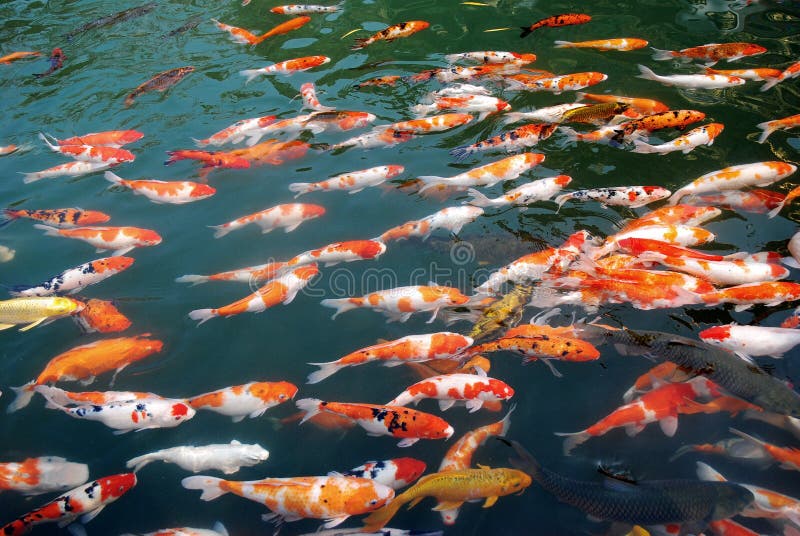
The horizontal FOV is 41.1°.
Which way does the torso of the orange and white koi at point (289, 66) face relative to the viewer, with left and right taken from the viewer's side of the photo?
facing to the right of the viewer

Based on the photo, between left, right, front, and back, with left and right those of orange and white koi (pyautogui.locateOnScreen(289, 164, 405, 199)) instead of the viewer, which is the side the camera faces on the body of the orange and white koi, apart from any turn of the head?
right

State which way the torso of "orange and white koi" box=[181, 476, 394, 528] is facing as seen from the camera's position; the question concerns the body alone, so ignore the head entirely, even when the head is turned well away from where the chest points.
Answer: to the viewer's right

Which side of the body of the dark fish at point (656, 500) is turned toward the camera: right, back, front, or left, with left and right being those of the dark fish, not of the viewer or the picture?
right

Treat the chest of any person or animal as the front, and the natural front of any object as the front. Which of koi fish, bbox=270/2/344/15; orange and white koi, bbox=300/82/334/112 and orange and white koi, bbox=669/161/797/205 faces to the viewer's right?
orange and white koi, bbox=669/161/797/205

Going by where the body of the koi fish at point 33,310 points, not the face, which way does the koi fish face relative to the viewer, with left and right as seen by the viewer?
facing to the right of the viewer

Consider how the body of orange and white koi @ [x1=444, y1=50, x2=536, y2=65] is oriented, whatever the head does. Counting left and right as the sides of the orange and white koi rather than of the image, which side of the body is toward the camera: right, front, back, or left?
right

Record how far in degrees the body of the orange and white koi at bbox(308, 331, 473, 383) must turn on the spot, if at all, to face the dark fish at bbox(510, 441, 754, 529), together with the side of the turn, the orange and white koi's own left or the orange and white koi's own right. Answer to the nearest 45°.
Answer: approximately 45° to the orange and white koi's own right

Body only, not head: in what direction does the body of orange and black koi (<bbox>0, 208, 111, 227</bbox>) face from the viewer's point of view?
to the viewer's right

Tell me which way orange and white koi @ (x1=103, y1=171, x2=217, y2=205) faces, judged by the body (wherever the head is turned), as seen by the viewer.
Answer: to the viewer's right
